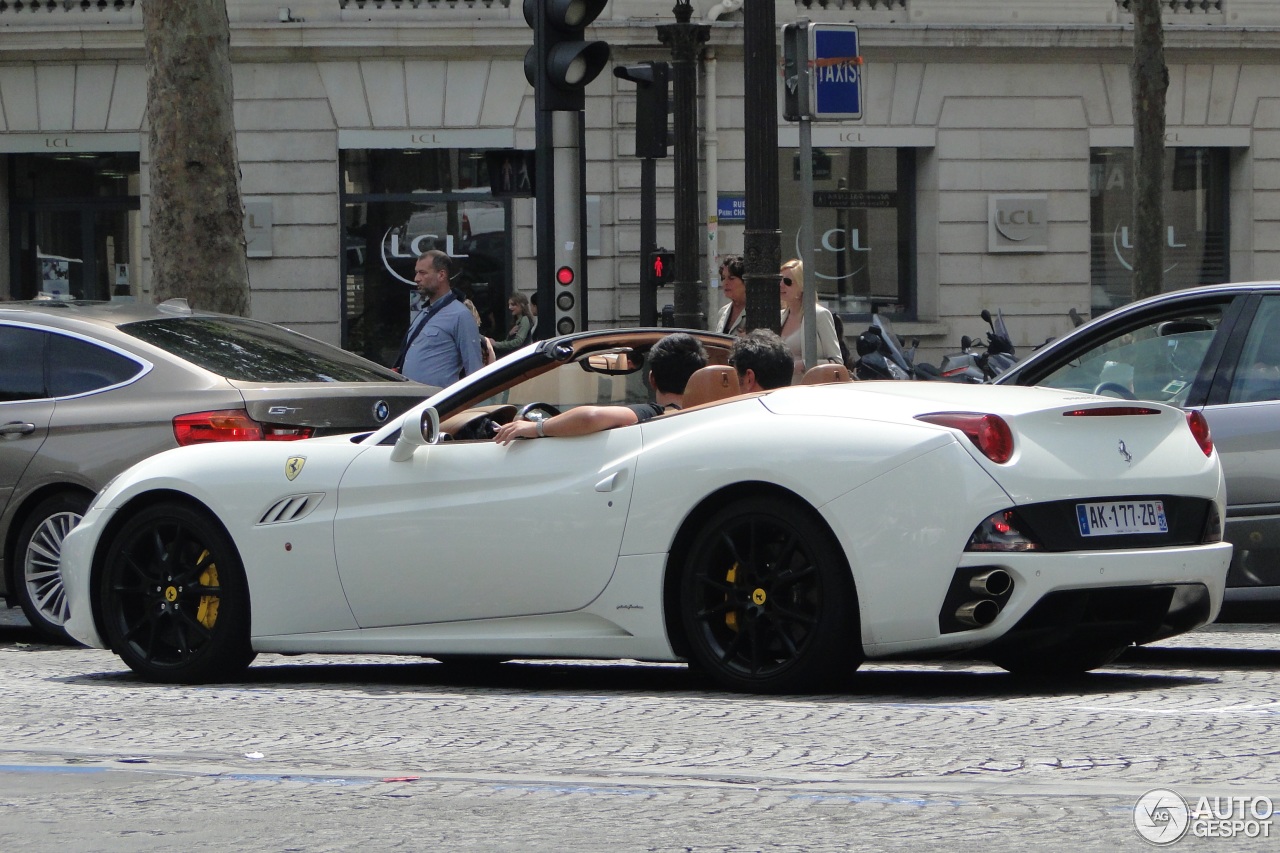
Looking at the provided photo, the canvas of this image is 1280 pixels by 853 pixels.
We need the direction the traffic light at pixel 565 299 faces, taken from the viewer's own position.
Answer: facing the viewer

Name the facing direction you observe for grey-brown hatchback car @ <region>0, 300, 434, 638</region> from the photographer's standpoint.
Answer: facing away from the viewer and to the left of the viewer

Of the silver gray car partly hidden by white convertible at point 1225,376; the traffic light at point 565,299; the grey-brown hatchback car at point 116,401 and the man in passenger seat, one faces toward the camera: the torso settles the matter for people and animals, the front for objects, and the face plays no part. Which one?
the traffic light

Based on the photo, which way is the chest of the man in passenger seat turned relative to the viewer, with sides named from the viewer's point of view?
facing away from the viewer and to the left of the viewer

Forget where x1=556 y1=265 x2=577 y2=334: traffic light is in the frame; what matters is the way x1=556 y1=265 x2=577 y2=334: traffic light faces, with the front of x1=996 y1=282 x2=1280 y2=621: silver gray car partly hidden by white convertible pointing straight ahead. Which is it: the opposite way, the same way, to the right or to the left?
to the left

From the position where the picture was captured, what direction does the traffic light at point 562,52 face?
facing the viewer and to the right of the viewer

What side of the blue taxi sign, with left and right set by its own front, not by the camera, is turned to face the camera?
front

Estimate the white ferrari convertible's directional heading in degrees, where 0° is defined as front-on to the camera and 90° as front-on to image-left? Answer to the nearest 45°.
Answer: approximately 135°

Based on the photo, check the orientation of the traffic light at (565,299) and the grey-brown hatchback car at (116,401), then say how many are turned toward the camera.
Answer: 1

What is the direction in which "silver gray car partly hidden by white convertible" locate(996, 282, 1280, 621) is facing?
to the viewer's left

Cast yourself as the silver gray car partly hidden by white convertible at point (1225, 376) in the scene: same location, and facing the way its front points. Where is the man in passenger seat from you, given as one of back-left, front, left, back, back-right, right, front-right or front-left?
front-left
